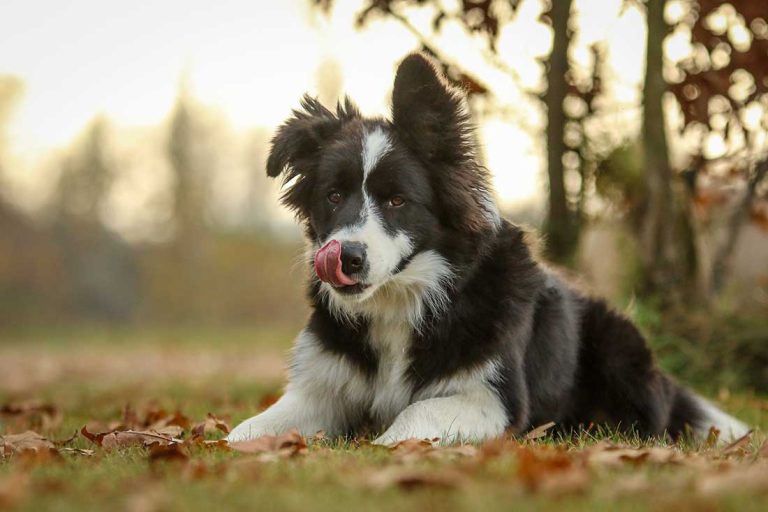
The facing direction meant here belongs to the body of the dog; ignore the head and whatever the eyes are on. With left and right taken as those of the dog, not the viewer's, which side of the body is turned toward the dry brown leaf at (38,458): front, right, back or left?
front

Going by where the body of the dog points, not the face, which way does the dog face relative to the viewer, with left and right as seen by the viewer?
facing the viewer and to the left of the viewer

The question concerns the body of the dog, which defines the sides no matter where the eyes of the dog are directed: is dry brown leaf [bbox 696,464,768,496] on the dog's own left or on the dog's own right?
on the dog's own left

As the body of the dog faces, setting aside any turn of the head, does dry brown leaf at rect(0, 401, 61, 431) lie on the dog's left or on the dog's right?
on the dog's right

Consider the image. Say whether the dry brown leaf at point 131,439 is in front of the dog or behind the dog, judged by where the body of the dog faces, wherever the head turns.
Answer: in front

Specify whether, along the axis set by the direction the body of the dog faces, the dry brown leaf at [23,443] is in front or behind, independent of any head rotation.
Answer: in front

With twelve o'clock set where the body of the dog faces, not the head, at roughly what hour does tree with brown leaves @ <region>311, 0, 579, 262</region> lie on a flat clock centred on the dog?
The tree with brown leaves is roughly at 5 o'clock from the dog.

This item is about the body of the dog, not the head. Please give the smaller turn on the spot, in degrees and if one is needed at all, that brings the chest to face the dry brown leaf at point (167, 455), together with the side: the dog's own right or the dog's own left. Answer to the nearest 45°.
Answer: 0° — it already faces it
